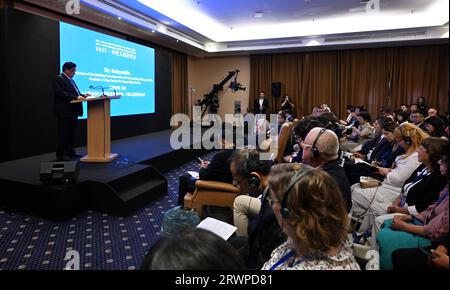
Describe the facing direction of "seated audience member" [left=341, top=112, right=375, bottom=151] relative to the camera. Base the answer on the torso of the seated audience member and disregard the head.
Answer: to the viewer's left

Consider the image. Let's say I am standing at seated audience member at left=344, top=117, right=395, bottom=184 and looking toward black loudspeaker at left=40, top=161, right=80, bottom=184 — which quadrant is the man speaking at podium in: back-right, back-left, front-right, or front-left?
front-right

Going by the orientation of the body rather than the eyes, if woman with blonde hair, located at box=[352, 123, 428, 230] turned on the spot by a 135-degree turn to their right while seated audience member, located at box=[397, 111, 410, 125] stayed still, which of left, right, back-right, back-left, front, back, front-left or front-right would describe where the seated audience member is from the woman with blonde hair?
front-left

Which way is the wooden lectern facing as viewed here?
to the viewer's right

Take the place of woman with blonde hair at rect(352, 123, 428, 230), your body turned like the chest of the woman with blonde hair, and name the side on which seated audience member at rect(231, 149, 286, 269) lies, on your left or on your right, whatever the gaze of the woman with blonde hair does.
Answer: on your left

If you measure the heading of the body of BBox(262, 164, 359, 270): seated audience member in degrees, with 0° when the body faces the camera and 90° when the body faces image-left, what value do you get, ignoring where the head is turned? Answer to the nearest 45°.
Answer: approximately 135°

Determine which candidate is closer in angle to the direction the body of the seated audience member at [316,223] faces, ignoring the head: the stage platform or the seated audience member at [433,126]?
the stage platform

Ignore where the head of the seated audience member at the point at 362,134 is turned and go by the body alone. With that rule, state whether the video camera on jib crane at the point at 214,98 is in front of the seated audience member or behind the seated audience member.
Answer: in front

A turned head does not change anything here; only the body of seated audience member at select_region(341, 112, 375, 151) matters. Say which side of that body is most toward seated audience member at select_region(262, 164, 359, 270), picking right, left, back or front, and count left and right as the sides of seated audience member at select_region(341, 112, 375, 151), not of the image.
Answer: left

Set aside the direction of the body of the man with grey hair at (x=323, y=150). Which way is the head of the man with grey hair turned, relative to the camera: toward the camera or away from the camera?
away from the camera

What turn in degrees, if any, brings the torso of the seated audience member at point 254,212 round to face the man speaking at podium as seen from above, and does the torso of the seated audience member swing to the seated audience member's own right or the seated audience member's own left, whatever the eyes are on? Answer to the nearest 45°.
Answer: approximately 45° to the seated audience member's own right

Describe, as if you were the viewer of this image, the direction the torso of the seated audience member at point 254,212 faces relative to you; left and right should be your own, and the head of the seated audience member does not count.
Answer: facing to the left of the viewer

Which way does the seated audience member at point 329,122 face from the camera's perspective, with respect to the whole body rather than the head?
to the viewer's left

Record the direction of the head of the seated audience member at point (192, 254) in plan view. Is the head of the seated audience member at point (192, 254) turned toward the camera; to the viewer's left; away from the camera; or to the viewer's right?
away from the camera

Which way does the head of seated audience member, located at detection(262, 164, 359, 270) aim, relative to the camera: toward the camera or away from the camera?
away from the camera
